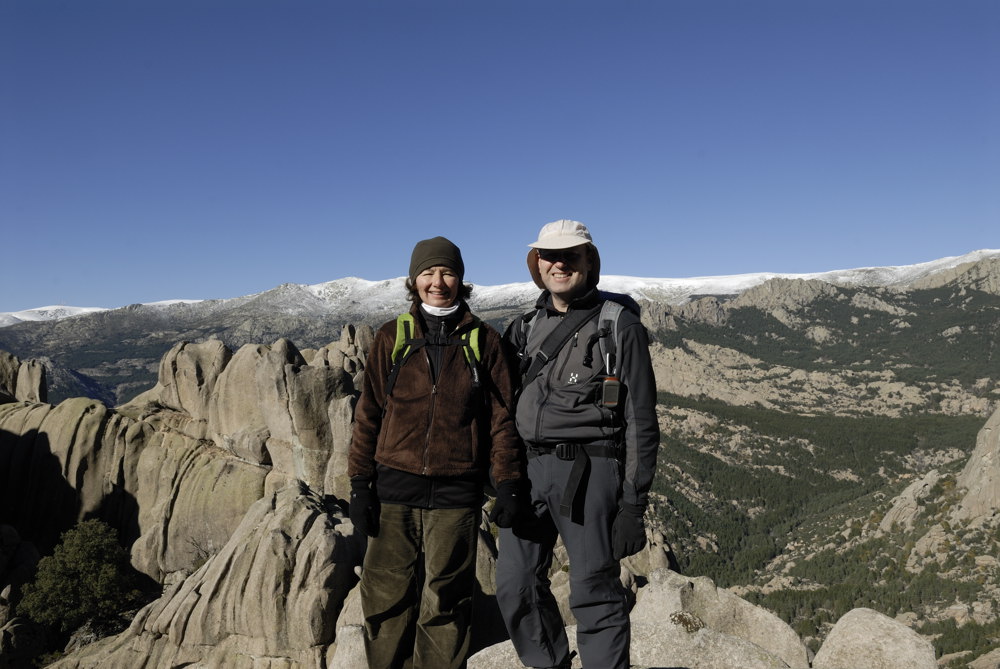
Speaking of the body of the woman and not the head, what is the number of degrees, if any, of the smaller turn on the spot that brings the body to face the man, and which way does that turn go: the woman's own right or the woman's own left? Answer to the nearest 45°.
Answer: approximately 90° to the woman's own left

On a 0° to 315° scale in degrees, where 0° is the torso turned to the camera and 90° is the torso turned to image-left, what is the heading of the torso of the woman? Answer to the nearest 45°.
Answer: approximately 0°

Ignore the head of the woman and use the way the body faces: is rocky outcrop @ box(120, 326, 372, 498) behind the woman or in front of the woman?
behind

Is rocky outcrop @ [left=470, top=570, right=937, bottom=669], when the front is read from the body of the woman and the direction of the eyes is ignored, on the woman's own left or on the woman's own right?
on the woman's own left
